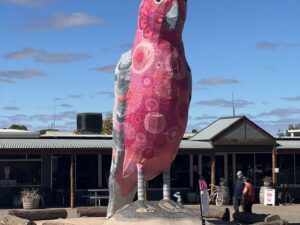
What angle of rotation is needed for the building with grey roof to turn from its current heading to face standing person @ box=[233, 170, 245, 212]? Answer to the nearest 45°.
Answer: approximately 45° to its left

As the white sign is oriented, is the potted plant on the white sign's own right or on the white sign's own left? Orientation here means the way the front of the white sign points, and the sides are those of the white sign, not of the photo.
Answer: on the white sign's own right

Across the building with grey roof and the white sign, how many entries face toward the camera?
2

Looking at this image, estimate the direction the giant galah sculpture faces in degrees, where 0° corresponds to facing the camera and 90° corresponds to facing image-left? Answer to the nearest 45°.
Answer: approximately 315°

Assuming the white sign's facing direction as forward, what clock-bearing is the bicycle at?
The bicycle is roughly at 2 o'clock from the white sign.
